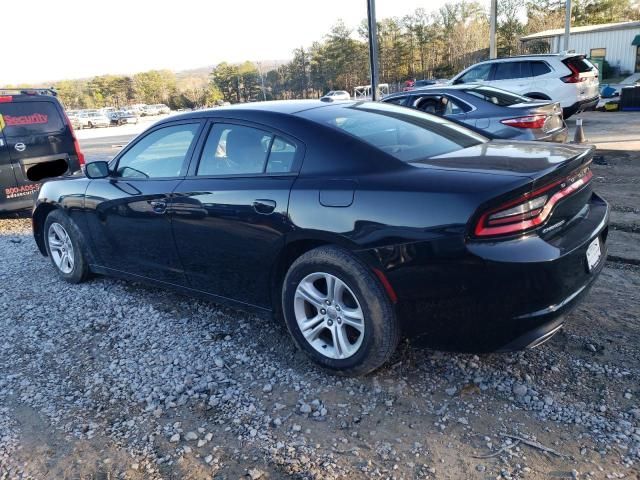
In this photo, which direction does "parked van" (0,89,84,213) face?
away from the camera

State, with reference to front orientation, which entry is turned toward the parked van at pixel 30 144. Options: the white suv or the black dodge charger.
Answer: the black dodge charger

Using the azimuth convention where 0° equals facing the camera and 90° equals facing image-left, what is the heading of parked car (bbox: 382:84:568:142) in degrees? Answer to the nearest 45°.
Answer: approximately 135°

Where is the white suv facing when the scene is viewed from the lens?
facing away from the viewer and to the left of the viewer

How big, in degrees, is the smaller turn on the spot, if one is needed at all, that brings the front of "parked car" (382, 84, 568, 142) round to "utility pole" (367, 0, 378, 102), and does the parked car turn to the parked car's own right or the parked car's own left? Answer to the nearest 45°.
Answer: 0° — it already faces it

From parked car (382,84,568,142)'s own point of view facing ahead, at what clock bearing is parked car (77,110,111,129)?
parked car (77,110,111,129) is roughly at 12 o'clock from parked car (382,84,568,142).

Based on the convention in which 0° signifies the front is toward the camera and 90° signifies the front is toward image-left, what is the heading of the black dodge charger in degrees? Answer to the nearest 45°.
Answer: approximately 135°

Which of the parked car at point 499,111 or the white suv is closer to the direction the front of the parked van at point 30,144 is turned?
the white suv
